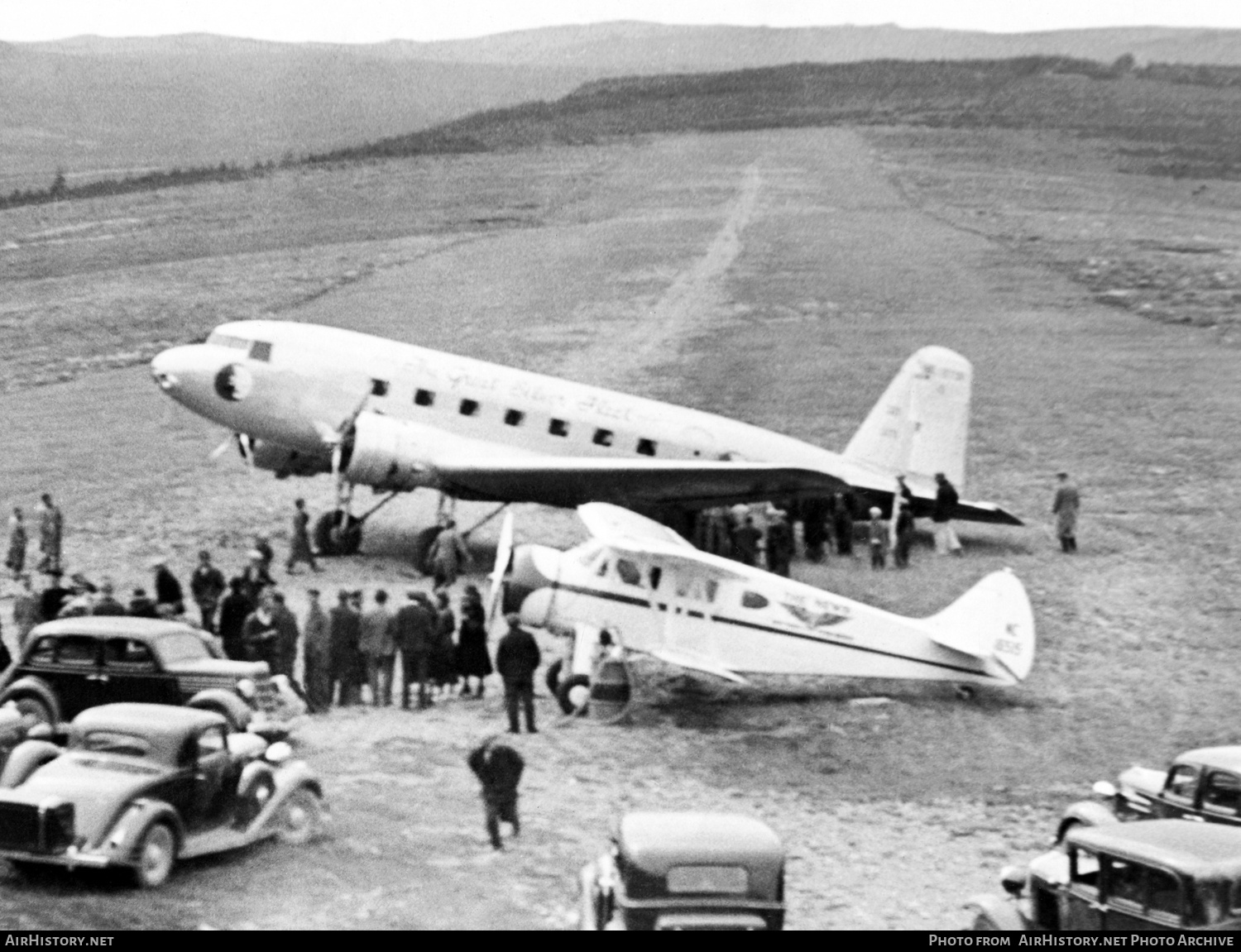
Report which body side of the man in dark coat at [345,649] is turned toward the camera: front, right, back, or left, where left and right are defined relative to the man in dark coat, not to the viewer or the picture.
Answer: back

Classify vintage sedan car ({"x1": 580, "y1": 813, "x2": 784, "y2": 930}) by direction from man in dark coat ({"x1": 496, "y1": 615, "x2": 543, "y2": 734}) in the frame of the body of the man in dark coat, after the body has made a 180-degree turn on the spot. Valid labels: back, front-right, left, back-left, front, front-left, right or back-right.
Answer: front

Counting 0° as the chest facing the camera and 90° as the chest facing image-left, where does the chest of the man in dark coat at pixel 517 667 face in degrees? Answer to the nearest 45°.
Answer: approximately 180°

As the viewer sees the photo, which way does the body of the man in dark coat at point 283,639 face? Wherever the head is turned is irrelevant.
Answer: away from the camera

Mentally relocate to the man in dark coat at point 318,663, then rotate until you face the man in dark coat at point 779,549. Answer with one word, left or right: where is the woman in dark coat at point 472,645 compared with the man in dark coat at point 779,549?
right

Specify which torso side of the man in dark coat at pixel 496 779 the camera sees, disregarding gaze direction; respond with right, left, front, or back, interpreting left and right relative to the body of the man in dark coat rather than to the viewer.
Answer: back

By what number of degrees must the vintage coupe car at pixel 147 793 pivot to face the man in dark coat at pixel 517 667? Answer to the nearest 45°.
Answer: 0° — it already faces them

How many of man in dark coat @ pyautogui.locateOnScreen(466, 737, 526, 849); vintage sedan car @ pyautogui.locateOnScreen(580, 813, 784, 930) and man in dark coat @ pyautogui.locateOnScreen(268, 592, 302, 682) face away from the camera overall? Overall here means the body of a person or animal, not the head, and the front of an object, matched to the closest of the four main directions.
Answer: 3

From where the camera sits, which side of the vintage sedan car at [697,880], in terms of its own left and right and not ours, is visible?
back

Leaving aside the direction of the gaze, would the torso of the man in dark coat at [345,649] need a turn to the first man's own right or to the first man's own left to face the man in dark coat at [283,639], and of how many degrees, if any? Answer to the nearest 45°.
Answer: approximately 90° to the first man's own left

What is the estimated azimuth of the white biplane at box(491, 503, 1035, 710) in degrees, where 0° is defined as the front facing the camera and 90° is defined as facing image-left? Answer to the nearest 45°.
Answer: approximately 90°

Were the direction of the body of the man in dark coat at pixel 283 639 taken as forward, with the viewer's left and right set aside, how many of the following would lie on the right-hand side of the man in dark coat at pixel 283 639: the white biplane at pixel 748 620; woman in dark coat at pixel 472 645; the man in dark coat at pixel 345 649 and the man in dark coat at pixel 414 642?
4
